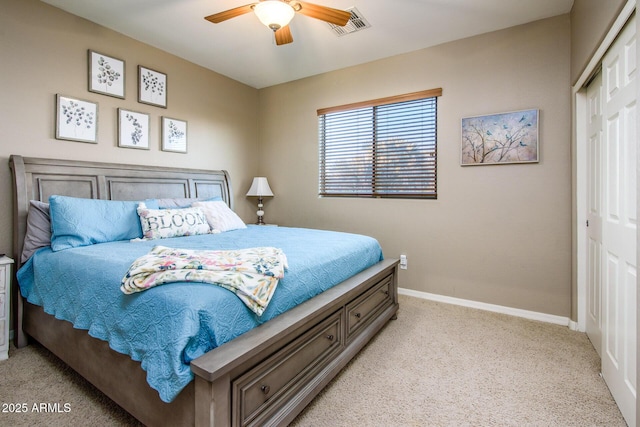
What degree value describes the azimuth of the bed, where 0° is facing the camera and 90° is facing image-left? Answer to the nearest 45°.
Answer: approximately 315°

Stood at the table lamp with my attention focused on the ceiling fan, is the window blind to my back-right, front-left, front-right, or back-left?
front-left

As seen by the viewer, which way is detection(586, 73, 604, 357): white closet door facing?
to the viewer's left

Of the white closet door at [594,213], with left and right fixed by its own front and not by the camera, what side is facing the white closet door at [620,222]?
left

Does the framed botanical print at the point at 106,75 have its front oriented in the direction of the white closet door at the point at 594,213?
yes

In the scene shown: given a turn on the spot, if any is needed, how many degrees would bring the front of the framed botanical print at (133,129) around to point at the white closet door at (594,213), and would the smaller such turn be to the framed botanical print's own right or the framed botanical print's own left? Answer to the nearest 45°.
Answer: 0° — it already faces it

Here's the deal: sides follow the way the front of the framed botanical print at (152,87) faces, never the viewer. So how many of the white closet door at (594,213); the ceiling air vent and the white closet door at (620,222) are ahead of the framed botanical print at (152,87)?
3

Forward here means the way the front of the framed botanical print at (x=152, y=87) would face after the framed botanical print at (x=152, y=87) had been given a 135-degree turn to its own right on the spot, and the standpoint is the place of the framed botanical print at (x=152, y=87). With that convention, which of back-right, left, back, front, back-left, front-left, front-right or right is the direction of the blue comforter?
left

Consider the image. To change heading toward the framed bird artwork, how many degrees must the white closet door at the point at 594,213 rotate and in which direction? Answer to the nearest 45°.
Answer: approximately 45° to its right

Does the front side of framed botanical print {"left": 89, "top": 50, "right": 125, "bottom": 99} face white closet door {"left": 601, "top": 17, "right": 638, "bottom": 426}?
yes
